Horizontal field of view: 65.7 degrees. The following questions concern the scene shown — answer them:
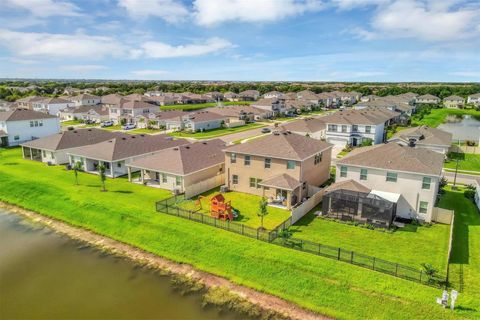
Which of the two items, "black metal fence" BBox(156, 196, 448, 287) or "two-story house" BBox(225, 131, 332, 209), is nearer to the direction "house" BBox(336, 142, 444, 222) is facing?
the two-story house

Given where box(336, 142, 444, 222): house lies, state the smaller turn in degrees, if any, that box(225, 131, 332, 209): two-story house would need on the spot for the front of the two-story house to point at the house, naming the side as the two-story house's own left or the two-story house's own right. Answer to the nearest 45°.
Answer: approximately 45° to the two-story house's own right

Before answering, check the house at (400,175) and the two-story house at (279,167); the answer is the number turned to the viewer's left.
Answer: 0

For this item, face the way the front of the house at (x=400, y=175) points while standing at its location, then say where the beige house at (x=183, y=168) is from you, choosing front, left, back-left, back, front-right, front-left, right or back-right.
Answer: left

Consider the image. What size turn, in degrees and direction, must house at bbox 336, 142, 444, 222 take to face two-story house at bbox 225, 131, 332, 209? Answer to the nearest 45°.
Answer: approximately 90° to its left

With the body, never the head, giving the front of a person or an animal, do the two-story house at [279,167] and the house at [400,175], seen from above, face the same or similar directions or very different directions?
same or similar directions

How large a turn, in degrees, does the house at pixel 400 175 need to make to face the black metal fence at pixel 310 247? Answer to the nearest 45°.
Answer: approximately 135° to its left

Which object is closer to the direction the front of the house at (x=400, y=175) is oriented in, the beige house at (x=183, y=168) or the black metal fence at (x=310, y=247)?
the beige house

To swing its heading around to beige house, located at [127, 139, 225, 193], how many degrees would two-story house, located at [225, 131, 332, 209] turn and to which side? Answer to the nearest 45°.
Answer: approximately 135° to its left

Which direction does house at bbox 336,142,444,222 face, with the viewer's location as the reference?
facing away from the viewer

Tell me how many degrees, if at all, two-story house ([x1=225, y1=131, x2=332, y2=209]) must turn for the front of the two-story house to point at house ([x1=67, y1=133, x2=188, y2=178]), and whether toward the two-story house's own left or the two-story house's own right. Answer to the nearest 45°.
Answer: approximately 135° to the two-story house's own left

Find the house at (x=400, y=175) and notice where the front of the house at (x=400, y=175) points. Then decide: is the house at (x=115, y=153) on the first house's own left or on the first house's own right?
on the first house's own left

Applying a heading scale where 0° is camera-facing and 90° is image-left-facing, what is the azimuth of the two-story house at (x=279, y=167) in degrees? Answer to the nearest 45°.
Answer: approximately 225°
